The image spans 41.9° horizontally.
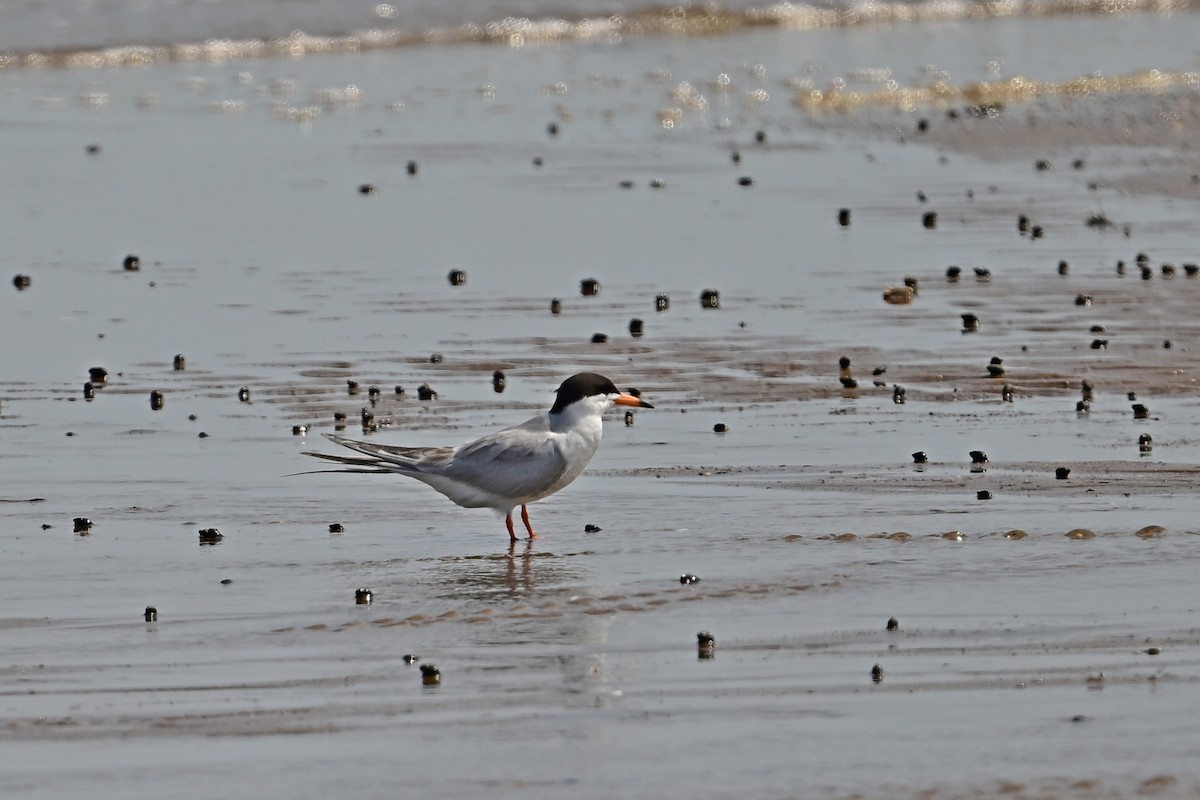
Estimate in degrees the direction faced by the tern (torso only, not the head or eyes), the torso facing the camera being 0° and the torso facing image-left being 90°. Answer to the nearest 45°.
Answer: approximately 270°

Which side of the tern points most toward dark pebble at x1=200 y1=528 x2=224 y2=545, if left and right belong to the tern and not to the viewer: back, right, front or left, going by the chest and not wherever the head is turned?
back

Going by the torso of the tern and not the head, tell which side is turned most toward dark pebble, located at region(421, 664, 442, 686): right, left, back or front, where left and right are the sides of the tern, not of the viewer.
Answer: right
